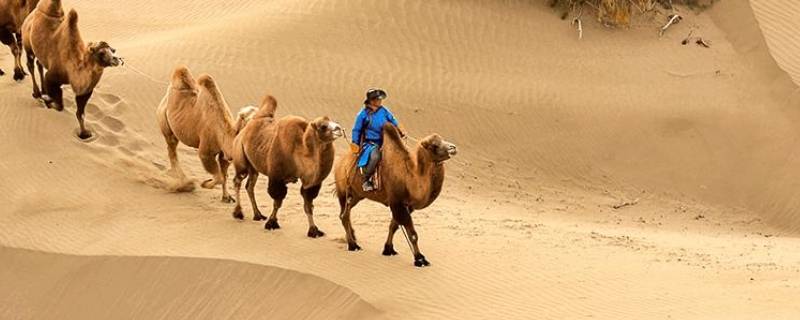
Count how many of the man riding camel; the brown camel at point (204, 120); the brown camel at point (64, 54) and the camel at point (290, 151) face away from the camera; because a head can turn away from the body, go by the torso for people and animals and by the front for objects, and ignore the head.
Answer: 0

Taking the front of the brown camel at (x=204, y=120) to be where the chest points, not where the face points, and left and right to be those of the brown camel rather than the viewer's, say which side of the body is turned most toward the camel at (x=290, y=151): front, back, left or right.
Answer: front

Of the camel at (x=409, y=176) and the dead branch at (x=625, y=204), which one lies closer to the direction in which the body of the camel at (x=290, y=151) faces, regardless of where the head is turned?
the camel

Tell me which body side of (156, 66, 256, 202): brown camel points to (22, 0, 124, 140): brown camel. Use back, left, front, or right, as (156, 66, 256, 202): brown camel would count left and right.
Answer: back

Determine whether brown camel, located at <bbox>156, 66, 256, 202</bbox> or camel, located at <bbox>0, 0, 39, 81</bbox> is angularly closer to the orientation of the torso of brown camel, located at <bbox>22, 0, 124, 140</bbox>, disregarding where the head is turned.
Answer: the brown camel

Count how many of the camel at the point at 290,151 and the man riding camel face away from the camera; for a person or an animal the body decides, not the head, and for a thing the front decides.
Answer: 0

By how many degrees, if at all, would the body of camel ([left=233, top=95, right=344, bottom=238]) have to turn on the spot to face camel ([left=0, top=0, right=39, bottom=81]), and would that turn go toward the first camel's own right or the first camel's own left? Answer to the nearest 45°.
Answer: approximately 180°

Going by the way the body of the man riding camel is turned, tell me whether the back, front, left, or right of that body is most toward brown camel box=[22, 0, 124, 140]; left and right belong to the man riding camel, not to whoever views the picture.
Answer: back

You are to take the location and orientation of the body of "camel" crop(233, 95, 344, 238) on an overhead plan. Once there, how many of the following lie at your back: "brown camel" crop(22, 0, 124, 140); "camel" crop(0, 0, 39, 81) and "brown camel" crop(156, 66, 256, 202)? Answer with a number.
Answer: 3

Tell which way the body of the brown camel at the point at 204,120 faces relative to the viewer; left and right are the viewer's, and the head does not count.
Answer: facing the viewer and to the right of the viewer

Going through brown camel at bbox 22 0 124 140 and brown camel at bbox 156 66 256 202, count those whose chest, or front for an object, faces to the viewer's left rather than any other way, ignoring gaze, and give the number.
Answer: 0

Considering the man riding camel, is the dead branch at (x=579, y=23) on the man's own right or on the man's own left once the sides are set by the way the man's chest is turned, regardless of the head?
on the man's own left
